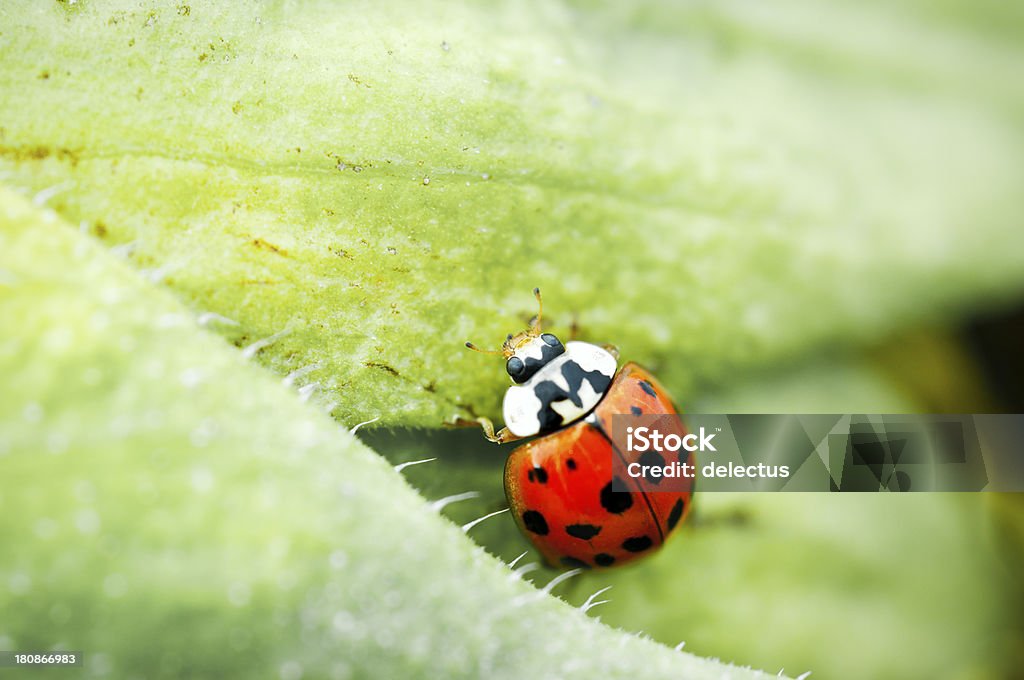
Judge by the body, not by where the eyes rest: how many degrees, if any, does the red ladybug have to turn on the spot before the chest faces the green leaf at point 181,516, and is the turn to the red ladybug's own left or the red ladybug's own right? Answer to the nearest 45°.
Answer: approximately 90° to the red ladybug's own left

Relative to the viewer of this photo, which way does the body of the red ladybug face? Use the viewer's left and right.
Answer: facing away from the viewer and to the left of the viewer
